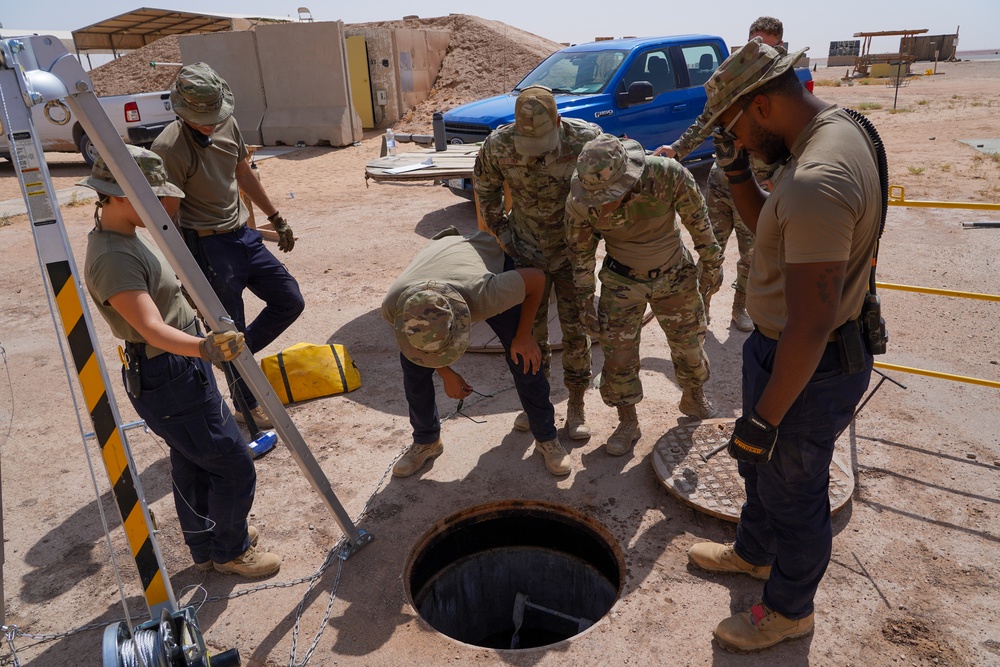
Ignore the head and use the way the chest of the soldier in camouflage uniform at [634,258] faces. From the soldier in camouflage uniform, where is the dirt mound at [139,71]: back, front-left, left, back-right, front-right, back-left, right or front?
back-right

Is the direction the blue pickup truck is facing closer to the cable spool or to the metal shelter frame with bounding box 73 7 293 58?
the cable spool

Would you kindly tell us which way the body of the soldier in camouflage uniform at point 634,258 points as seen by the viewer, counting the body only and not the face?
toward the camera

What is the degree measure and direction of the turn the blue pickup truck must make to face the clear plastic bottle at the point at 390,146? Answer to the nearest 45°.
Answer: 0° — it already faces it

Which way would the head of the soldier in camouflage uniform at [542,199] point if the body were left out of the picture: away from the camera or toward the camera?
toward the camera

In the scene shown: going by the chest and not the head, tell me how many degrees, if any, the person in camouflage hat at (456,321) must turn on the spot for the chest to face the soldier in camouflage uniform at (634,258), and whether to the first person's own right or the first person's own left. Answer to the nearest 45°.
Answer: approximately 90° to the first person's own left

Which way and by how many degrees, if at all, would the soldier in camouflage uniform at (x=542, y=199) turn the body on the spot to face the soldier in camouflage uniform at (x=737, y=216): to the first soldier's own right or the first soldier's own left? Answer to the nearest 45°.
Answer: approximately 135° to the first soldier's own left

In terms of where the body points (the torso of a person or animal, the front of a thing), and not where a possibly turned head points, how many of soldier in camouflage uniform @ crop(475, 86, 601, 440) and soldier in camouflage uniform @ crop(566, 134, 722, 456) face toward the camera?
2

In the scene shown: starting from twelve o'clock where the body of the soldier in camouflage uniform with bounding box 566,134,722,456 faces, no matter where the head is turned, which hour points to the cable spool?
The cable spool is roughly at 1 o'clock from the soldier in camouflage uniform.

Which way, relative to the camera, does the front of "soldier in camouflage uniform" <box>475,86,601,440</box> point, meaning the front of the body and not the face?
toward the camera

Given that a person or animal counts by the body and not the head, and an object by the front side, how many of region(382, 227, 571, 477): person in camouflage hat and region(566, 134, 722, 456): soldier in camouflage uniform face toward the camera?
2

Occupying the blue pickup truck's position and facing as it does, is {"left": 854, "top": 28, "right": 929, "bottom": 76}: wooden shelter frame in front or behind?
behind

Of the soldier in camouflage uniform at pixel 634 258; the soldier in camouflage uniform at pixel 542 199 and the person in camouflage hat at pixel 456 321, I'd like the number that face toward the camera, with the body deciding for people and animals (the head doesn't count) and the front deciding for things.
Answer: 3

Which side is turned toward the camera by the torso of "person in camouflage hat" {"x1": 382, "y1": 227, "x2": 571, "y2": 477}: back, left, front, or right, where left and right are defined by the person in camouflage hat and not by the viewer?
front

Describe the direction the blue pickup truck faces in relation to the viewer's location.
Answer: facing the viewer and to the left of the viewer
